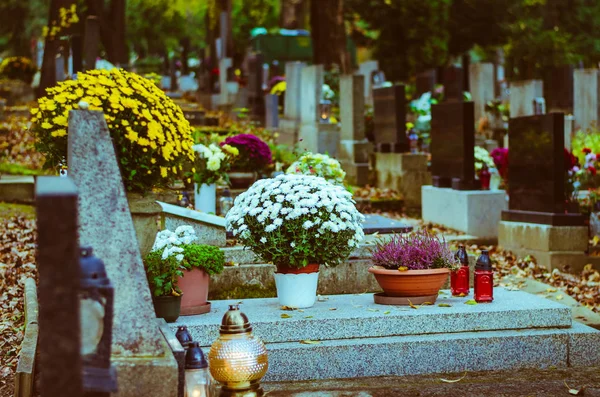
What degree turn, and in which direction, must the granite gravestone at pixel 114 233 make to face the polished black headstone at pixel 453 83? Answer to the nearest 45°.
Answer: approximately 45° to its left

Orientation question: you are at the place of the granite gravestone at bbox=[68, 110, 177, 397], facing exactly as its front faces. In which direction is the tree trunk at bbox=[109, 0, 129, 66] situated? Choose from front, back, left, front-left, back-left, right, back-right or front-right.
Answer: left

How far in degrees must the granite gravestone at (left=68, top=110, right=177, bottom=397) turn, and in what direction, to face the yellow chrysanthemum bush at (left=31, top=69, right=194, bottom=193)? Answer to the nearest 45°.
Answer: approximately 90° to its left

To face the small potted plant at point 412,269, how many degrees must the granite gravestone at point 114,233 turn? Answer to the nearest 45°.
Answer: approximately 45° to its left

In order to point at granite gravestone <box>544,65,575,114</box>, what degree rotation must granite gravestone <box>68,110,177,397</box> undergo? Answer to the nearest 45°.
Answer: approximately 45° to its left

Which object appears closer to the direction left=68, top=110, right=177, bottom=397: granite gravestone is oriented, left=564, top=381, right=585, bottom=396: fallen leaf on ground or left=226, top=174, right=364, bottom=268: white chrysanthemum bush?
the fallen leaf on ground

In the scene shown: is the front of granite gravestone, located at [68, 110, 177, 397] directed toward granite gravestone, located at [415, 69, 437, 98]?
no

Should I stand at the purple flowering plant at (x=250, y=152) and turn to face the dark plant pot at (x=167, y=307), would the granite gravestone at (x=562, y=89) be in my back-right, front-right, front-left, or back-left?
back-left

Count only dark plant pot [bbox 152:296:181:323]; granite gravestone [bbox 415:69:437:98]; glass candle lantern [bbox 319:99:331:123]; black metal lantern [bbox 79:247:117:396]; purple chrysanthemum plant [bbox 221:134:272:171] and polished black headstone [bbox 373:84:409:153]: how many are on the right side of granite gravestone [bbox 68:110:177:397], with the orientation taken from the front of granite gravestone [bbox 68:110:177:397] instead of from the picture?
1

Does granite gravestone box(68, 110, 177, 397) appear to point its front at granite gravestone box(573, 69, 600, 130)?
no

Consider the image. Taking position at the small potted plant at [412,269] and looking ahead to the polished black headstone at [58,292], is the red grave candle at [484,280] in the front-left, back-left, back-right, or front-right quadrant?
back-left

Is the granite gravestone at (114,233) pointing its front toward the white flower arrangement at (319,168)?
no

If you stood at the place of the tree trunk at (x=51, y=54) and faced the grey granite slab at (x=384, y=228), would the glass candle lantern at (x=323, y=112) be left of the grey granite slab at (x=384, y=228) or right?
left

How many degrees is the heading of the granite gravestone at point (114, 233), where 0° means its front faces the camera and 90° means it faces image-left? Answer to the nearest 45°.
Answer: approximately 270°

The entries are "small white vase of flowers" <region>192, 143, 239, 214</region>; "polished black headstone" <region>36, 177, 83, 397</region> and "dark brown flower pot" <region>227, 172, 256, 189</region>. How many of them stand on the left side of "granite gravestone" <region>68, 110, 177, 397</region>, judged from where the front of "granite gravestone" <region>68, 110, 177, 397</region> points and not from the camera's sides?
2

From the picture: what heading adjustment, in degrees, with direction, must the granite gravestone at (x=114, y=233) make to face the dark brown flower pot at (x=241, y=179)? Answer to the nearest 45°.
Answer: approximately 90° to its left
